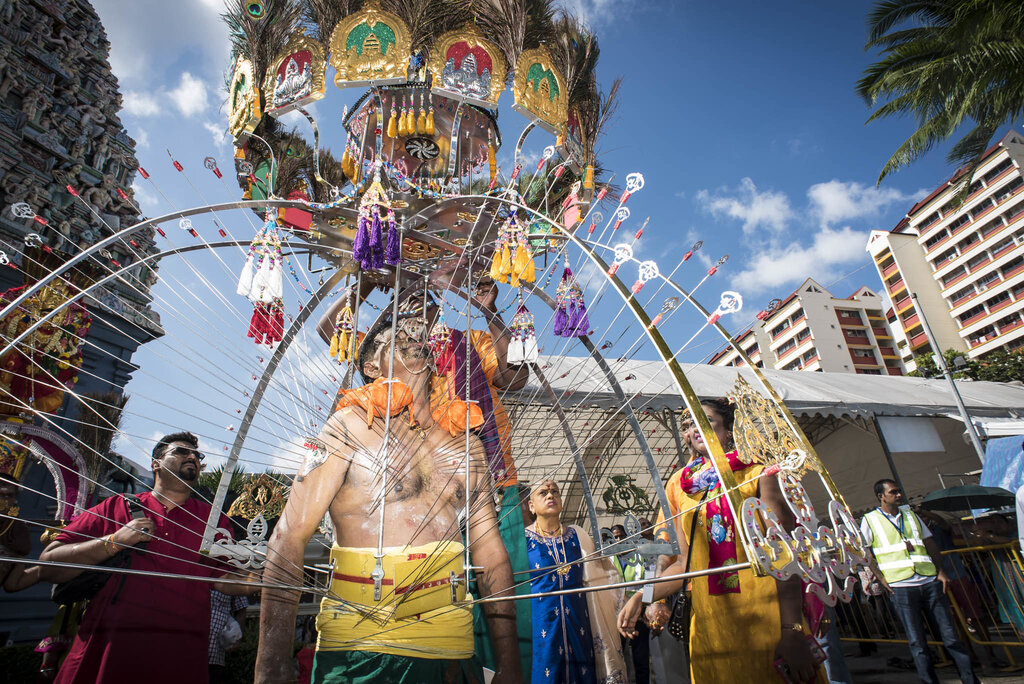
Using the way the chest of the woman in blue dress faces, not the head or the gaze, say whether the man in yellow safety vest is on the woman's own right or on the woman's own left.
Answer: on the woman's own left

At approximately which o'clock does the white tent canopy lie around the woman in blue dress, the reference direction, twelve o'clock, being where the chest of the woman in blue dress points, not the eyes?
The white tent canopy is roughly at 7 o'clock from the woman in blue dress.

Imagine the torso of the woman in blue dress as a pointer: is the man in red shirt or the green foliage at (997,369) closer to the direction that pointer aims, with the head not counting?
the man in red shirt

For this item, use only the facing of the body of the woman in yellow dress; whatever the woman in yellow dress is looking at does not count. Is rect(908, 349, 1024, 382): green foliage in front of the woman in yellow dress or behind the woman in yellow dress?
behind

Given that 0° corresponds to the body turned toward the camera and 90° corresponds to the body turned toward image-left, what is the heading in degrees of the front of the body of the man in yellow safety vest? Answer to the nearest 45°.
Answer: approximately 0°

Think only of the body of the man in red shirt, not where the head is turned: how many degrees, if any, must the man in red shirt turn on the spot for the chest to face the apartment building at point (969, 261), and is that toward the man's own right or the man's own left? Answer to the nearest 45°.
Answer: approximately 45° to the man's own left

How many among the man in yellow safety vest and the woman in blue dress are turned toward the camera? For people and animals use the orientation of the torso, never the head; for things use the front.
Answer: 2

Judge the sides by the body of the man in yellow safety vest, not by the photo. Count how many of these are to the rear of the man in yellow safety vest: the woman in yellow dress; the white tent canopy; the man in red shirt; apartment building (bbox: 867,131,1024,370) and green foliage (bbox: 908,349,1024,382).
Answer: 3

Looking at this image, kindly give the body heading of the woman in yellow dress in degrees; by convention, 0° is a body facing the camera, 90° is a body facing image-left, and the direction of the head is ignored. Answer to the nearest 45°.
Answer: approximately 45°

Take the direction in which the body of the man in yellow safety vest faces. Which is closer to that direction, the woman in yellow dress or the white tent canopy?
the woman in yellow dress

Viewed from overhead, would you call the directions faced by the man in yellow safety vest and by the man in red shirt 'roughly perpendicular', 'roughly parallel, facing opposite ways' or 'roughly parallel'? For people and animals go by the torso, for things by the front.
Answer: roughly perpendicular

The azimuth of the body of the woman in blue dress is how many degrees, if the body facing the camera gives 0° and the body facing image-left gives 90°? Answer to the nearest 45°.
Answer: approximately 0°

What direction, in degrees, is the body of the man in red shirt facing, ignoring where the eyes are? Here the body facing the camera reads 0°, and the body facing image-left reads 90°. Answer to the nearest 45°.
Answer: approximately 315°

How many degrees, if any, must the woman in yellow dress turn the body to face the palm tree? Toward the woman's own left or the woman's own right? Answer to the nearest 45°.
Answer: approximately 180°
